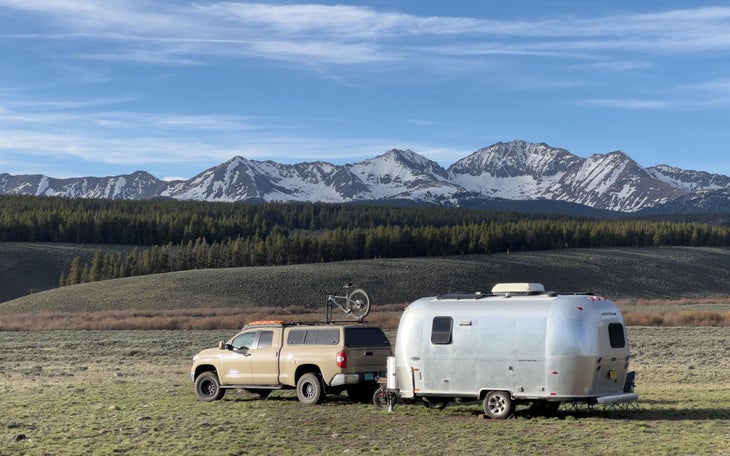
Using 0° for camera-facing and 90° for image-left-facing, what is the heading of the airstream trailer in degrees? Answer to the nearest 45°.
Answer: approximately 135°

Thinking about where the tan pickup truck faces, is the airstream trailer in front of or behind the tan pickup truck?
behind

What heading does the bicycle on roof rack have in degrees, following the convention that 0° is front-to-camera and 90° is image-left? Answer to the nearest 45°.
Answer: approximately 135°

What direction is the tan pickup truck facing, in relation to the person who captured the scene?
facing away from the viewer and to the left of the viewer
